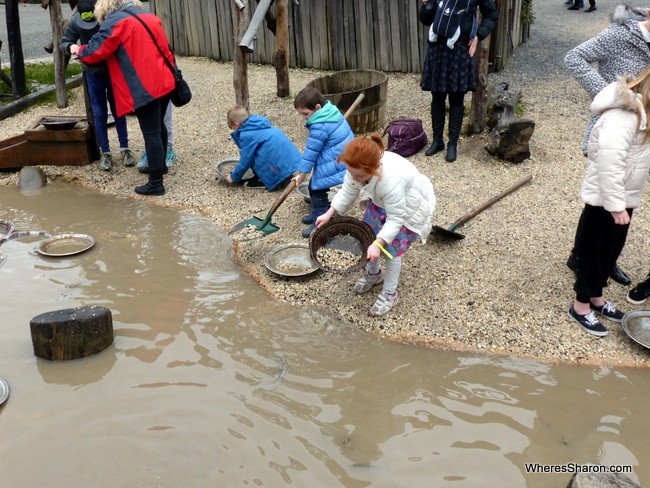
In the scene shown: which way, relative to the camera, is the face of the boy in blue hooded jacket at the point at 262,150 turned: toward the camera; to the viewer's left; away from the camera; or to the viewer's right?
to the viewer's left

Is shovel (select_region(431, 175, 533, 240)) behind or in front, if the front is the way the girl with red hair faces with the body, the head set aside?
behind

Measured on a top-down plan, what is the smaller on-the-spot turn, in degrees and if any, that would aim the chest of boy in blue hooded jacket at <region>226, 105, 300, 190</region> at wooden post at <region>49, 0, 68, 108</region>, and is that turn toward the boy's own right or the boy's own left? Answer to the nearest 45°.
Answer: approximately 45° to the boy's own right

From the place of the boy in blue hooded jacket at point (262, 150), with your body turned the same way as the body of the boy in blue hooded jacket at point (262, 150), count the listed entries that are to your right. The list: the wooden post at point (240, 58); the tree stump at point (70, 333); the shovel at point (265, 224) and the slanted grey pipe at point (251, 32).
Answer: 2

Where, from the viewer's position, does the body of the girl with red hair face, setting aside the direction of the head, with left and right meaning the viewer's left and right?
facing the viewer and to the left of the viewer

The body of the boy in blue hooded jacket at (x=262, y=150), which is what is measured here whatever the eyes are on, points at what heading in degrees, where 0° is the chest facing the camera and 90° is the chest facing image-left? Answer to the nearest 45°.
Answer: approximately 90°

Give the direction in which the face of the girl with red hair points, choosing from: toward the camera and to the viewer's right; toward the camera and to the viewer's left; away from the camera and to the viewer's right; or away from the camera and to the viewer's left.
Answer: toward the camera and to the viewer's left

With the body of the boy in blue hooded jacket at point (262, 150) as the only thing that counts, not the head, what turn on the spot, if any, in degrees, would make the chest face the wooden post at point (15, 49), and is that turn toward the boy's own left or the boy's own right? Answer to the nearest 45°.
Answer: approximately 45° to the boy's own right

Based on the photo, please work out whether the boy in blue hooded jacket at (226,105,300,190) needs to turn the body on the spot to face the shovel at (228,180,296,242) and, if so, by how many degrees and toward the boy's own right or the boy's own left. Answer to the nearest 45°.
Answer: approximately 90° to the boy's own left

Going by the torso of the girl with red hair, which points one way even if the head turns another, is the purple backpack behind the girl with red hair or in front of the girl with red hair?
behind

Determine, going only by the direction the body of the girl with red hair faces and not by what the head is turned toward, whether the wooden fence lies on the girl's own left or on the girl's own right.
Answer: on the girl's own right

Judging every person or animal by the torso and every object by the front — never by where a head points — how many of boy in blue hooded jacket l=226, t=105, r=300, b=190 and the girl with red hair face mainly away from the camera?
0

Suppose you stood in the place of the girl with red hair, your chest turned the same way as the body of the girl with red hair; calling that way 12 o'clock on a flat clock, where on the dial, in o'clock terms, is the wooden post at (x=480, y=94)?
The wooden post is roughly at 5 o'clock from the girl with red hair.

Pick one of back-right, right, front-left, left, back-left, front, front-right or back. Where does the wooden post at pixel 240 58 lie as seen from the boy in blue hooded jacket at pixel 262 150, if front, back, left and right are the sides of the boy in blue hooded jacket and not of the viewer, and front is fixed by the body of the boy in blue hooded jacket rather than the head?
right

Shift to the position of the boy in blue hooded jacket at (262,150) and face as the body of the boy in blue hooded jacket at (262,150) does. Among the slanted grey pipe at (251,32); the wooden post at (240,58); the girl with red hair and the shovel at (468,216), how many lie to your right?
2
